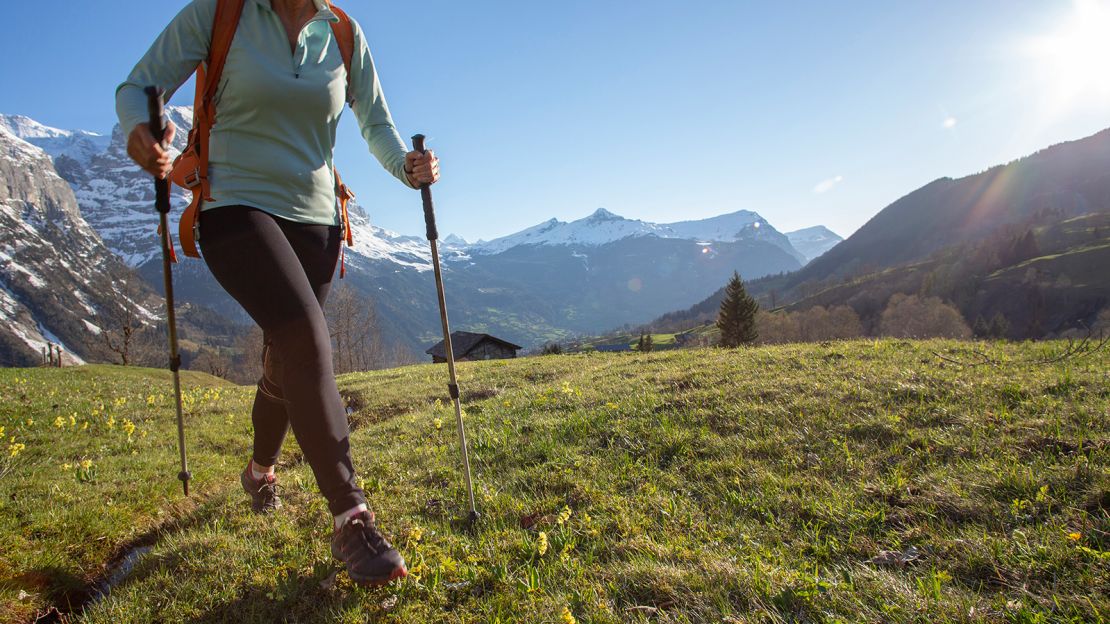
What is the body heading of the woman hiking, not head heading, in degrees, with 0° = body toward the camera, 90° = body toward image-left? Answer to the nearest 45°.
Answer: approximately 315°
